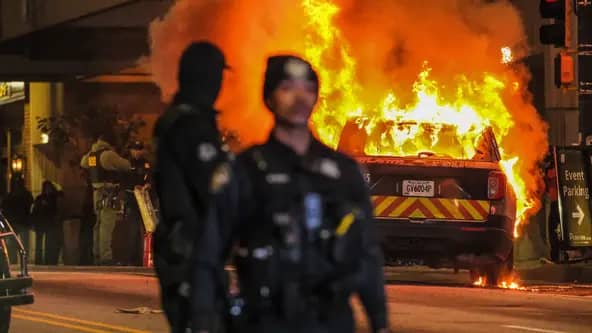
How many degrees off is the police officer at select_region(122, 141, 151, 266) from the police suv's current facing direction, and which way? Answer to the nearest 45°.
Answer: approximately 45° to its left

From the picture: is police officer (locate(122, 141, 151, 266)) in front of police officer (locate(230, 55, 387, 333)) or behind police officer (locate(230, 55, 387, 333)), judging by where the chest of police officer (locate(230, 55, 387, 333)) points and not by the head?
behind

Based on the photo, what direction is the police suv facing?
away from the camera
